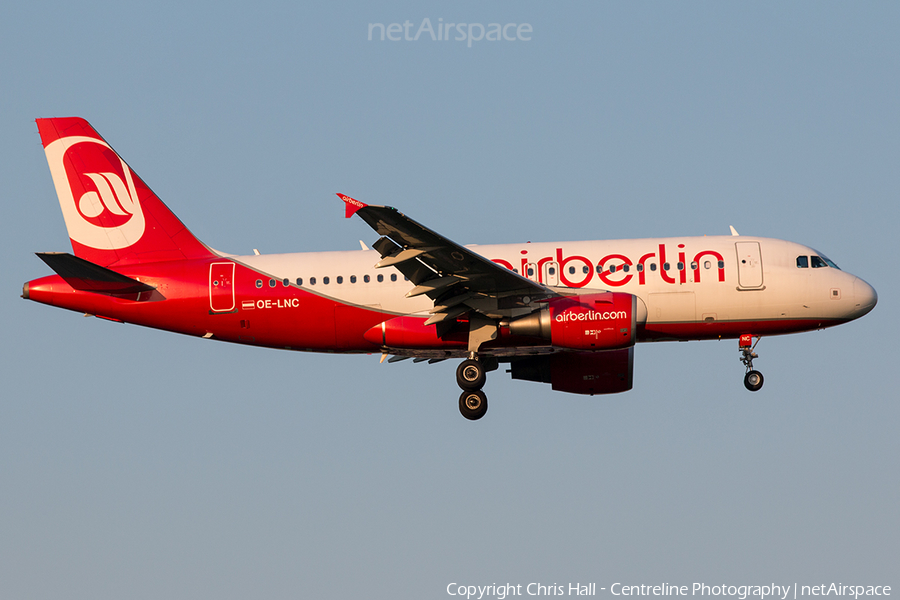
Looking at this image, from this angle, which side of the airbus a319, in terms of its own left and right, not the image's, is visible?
right
